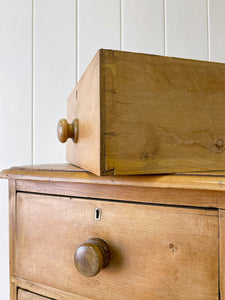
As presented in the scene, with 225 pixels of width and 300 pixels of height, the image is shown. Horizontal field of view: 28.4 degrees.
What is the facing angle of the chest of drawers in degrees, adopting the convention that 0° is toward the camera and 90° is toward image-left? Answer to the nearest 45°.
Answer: approximately 45°

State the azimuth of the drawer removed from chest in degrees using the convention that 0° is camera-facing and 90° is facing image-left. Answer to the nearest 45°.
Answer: approximately 90°
